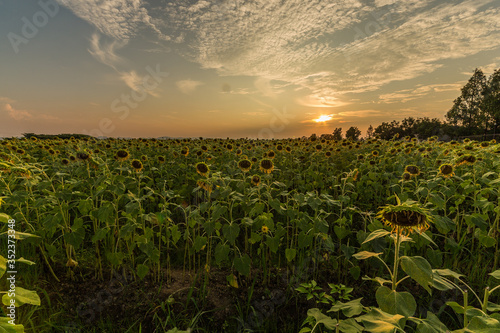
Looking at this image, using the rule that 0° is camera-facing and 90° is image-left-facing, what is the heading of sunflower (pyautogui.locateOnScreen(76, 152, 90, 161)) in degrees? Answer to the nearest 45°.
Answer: approximately 0°
